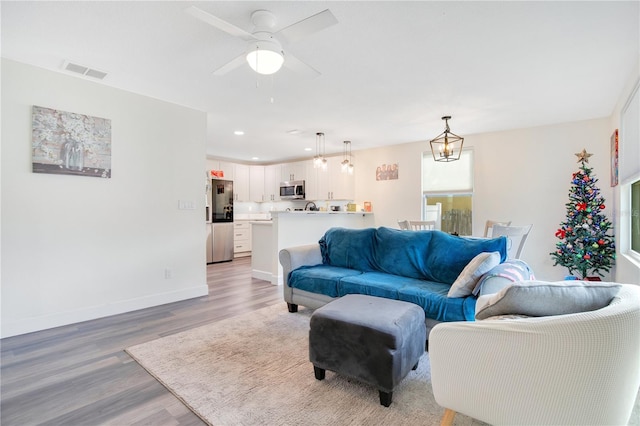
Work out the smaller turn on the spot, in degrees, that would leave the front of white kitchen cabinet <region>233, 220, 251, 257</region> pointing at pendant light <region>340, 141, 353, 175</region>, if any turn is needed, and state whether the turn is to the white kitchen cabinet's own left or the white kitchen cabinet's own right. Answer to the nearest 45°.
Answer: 0° — it already faces it

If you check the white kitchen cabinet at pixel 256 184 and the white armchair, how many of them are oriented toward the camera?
1

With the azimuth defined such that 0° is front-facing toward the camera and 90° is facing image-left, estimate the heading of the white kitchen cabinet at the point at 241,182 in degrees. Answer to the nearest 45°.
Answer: approximately 315°

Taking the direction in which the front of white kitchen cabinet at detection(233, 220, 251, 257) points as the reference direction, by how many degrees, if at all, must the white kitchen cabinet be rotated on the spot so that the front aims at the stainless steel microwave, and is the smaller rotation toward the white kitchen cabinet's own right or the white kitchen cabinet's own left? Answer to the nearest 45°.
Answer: approximately 45° to the white kitchen cabinet's own left

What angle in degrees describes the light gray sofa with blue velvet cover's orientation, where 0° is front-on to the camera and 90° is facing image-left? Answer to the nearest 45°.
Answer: approximately 45°

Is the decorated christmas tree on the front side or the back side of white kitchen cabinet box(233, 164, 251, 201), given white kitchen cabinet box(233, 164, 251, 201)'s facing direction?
on the front side

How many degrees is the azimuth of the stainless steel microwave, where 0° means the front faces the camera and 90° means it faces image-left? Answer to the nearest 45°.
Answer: approximately 45°

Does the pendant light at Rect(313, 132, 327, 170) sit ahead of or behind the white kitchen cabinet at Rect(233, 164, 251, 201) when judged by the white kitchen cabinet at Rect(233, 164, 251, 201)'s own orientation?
ahead

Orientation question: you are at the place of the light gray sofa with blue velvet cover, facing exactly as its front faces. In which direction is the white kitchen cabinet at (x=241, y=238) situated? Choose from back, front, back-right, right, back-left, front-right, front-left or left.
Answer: right
